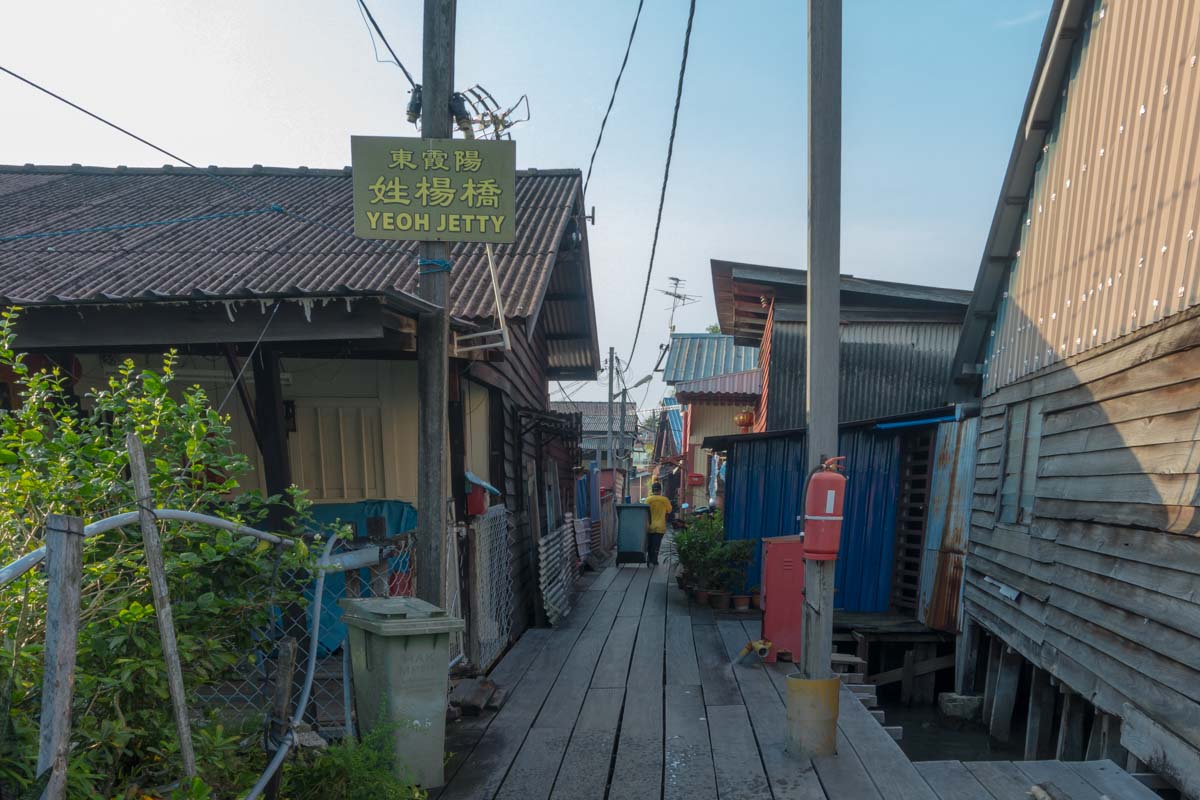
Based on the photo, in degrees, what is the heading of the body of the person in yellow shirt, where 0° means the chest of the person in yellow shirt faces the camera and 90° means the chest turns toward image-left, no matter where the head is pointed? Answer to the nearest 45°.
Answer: approximately 180°

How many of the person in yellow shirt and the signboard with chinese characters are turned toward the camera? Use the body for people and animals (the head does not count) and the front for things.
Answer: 1

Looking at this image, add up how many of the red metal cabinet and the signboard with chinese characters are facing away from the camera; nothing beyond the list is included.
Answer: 0

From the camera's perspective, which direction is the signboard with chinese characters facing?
toward the camera

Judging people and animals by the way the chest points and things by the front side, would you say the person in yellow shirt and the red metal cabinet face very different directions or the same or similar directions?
very different directions

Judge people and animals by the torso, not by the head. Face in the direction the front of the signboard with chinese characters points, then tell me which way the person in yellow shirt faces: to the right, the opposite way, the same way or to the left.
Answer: the opposite way

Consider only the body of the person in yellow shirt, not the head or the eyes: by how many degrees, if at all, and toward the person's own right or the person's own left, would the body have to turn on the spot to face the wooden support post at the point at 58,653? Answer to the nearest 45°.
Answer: approximately 180°

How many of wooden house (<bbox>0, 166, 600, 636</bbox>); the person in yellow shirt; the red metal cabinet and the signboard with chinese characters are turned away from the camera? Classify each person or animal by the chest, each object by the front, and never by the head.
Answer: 1

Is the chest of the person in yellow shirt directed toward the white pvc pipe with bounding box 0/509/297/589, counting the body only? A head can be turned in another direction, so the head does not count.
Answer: no

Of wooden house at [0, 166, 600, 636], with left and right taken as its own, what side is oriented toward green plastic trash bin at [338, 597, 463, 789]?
front

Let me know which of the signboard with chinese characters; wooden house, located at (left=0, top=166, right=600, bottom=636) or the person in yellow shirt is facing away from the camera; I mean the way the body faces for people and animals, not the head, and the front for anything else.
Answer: the person in yellow shirt
